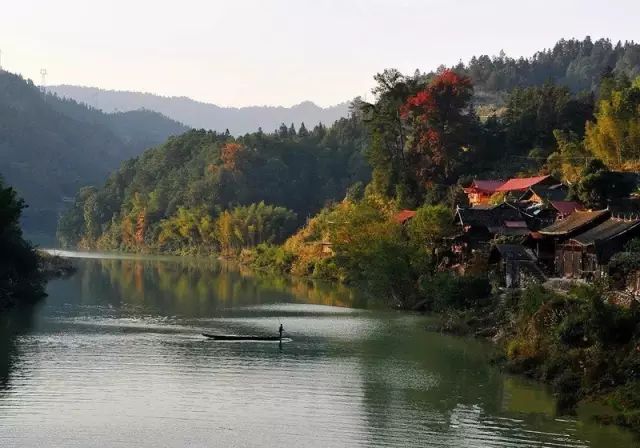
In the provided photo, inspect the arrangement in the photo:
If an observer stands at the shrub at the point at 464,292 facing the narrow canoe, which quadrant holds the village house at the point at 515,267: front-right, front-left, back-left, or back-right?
back-right

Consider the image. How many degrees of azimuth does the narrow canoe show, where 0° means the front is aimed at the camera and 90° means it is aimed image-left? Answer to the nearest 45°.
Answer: approximately 90°

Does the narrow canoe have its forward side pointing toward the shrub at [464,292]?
no

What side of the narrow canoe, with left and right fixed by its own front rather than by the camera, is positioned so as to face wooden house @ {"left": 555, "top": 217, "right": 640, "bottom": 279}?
back

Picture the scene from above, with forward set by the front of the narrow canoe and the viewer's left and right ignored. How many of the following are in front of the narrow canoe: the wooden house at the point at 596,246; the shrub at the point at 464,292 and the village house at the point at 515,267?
0

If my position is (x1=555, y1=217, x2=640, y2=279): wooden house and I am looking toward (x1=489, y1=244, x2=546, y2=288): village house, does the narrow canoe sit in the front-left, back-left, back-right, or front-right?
front-left

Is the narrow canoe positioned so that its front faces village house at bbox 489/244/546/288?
no

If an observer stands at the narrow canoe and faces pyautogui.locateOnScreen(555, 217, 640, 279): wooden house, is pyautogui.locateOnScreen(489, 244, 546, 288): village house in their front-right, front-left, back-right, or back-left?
front-left

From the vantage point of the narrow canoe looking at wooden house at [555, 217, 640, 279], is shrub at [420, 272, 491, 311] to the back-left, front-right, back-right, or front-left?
front-left
